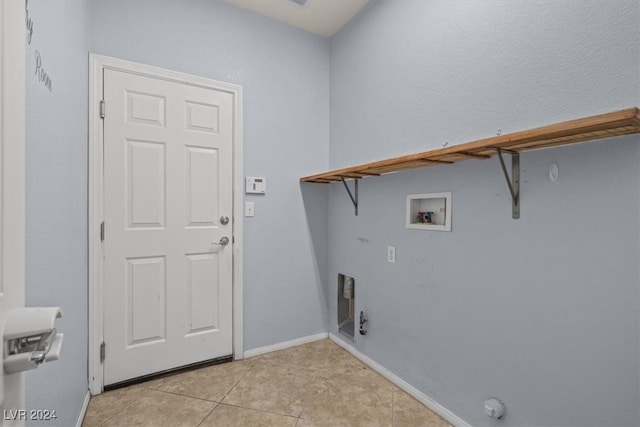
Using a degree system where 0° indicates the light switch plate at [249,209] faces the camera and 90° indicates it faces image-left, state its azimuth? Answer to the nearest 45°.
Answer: approximately 0°

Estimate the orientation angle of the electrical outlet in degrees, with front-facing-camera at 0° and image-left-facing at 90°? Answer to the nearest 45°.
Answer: approximately 45°

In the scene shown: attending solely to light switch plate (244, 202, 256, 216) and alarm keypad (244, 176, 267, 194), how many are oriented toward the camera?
2

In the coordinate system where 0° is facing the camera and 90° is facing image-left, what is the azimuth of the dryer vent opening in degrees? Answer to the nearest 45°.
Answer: approximately 45°

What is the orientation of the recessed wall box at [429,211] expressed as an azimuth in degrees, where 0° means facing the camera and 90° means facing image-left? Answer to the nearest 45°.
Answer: approximately 45°

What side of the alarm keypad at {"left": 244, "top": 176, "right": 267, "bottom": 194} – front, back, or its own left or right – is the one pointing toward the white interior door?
right

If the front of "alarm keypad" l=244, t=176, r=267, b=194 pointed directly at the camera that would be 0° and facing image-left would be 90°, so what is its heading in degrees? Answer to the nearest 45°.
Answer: approximately 0°

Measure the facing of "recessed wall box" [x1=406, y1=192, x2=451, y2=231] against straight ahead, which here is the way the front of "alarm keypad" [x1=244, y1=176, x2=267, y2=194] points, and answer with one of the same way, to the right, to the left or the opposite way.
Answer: to the right
